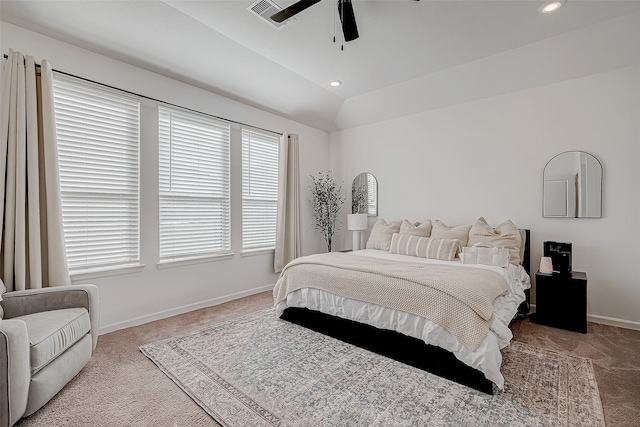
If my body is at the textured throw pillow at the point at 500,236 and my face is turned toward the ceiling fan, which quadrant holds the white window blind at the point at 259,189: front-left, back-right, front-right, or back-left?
front-right

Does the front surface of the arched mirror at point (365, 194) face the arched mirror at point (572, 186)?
no

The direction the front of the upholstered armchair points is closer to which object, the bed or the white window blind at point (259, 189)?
the bed

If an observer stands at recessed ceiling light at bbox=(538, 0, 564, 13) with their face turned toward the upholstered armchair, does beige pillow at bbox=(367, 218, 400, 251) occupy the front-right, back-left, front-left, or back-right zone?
front-right

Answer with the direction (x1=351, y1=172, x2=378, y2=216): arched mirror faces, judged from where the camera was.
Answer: facing the viewer and to the left of the viewer

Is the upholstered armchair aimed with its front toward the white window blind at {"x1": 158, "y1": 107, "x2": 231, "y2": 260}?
no

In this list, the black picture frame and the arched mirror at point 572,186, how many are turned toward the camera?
2

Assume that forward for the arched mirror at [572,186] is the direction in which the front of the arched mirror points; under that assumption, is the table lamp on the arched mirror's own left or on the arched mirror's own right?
on the arched mirror's own right

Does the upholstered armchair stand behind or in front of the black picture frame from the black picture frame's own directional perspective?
in front

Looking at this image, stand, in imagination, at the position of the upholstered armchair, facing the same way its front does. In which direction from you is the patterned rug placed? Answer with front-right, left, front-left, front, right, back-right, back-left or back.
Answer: front

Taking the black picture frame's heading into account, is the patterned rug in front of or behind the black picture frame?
in front

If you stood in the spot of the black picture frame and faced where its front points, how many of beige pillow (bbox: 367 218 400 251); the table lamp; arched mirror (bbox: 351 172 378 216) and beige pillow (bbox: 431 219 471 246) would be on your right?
4

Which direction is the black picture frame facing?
toward the camera

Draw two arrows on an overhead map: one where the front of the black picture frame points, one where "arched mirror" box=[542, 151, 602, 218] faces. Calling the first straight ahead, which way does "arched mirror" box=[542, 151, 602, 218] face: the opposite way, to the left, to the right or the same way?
the same way

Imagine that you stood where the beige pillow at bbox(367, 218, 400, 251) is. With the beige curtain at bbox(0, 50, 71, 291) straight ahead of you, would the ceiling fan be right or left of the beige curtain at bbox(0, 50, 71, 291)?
left

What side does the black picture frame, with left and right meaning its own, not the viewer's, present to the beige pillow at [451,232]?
right

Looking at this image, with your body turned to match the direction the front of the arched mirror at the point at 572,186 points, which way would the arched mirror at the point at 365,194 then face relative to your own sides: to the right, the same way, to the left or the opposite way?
the same way

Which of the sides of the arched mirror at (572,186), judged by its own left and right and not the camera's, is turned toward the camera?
front
